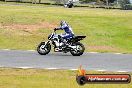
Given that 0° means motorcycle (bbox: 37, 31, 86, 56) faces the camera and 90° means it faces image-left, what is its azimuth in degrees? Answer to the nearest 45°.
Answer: approximately 90°
